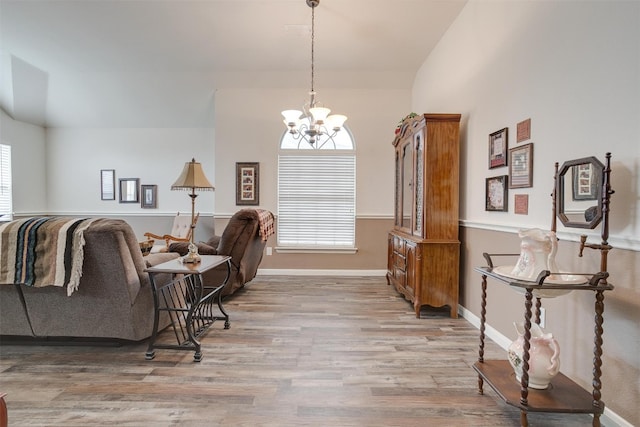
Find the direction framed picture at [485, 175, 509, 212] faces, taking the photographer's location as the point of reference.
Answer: facing the viewer and to the left of the viewer

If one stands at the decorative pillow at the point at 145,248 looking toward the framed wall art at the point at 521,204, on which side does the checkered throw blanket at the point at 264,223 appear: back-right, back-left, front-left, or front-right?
front-left

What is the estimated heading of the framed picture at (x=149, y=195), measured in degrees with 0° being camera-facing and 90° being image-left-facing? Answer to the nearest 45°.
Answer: approximately 0°

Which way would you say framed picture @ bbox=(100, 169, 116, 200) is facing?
toward the camera

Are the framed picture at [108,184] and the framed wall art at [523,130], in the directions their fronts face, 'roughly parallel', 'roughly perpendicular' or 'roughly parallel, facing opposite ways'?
roughly perpendicular

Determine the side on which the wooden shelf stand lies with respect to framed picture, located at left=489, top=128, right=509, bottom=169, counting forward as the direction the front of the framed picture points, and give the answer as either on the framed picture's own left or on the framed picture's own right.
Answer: on the framed picture's own left

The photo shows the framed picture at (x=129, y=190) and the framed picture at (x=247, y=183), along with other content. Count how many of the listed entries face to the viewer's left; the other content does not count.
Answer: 0

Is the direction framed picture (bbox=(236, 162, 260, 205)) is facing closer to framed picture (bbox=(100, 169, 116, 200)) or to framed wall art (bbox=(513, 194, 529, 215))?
the framed wall art

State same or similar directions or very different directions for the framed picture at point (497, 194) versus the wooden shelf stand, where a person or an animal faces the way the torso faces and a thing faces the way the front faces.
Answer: same or similar directions

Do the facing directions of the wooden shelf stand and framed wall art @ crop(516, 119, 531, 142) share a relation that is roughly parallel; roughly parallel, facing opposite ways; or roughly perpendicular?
roughly parallel

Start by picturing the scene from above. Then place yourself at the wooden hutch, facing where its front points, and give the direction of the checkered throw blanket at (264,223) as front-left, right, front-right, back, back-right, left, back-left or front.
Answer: front

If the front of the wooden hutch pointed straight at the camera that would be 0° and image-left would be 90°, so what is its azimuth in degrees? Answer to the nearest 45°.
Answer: approximately 90°

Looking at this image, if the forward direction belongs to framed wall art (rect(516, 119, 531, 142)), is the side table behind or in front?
in front

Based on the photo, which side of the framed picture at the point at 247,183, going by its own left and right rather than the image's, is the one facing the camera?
front

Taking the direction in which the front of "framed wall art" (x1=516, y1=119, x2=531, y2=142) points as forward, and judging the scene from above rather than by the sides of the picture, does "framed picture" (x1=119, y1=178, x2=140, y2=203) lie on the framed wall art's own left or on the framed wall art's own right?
on the framed wall art's own right

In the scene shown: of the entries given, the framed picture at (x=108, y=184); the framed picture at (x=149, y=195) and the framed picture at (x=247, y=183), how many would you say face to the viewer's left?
0
